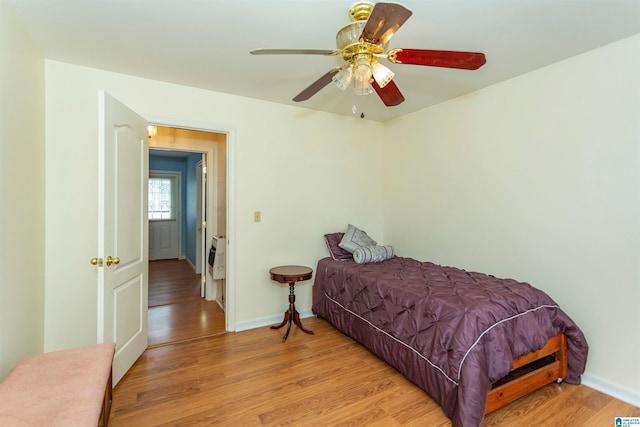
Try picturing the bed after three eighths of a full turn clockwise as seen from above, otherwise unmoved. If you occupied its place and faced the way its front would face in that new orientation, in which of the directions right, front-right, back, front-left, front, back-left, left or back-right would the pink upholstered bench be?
front-left

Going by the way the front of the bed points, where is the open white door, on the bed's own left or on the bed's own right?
on the bed's own right

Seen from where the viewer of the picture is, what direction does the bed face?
facing the viewer and to the right of the viewer
